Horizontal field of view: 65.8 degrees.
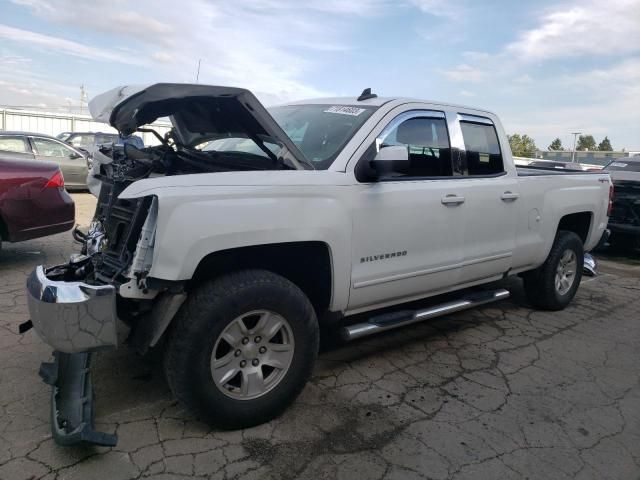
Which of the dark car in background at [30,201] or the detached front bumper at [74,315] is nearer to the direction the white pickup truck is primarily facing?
the detached front bumper

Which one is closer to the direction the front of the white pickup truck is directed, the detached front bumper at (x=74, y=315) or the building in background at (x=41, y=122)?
the detached front bumper

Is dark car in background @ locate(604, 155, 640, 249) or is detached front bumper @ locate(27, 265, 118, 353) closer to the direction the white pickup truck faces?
the detached front bumper

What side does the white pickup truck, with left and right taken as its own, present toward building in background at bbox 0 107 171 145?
right

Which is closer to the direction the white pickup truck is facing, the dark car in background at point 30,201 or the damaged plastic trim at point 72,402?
the damaged plastic trim

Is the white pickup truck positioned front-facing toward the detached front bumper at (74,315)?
yes

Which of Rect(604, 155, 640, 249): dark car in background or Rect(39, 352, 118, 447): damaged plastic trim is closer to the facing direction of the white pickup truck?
the damaged plastic trim

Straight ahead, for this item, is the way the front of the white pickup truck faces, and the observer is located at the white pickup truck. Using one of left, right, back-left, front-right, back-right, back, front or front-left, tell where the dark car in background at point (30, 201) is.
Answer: right

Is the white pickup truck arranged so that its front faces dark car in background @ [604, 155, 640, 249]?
no

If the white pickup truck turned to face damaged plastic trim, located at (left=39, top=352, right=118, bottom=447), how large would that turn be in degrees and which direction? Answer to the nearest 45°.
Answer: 0° — it already faces it
